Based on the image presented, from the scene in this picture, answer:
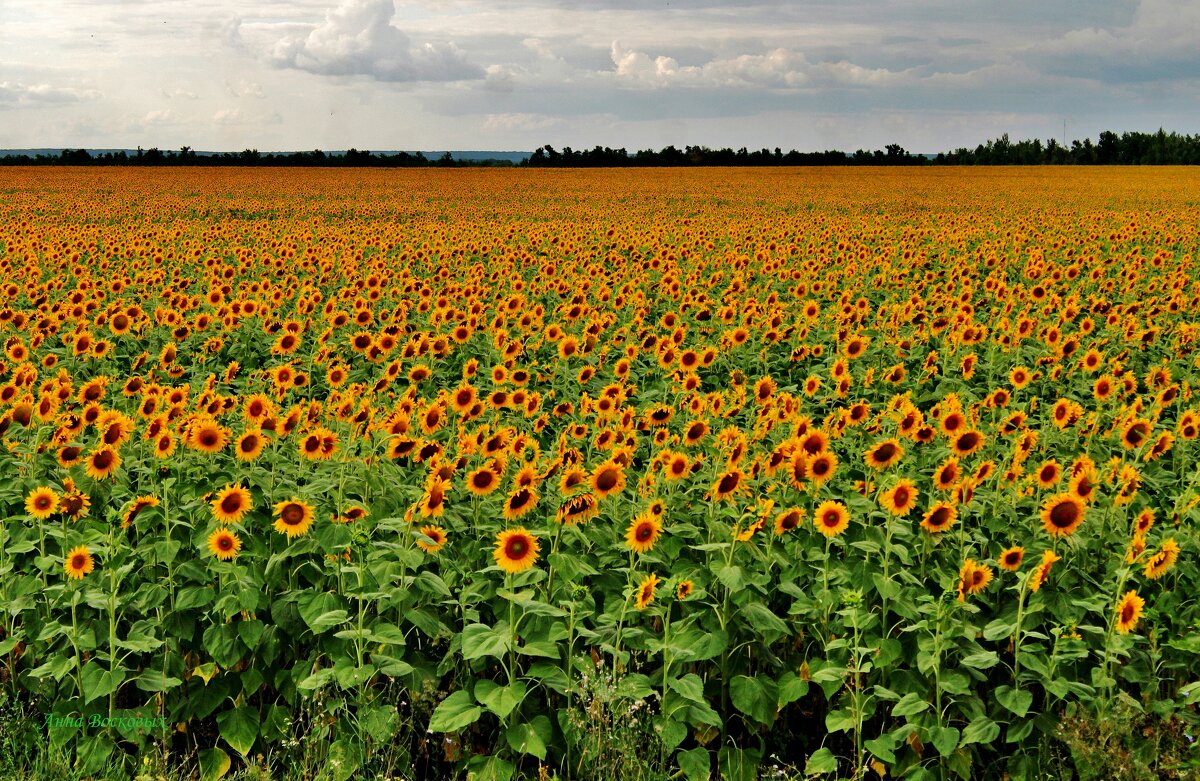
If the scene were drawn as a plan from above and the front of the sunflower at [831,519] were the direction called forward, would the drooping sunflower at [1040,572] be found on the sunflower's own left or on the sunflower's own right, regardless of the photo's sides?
on the sunflower's own left

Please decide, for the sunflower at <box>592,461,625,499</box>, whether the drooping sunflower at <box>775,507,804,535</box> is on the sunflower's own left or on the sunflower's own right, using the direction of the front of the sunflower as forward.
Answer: on the sunflower's own left

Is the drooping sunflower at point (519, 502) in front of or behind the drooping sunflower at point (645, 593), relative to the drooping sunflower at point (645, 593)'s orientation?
behind

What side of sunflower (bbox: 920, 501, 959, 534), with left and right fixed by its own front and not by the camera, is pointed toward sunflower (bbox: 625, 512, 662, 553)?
right

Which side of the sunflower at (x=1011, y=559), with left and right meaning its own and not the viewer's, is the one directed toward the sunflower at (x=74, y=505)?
right
